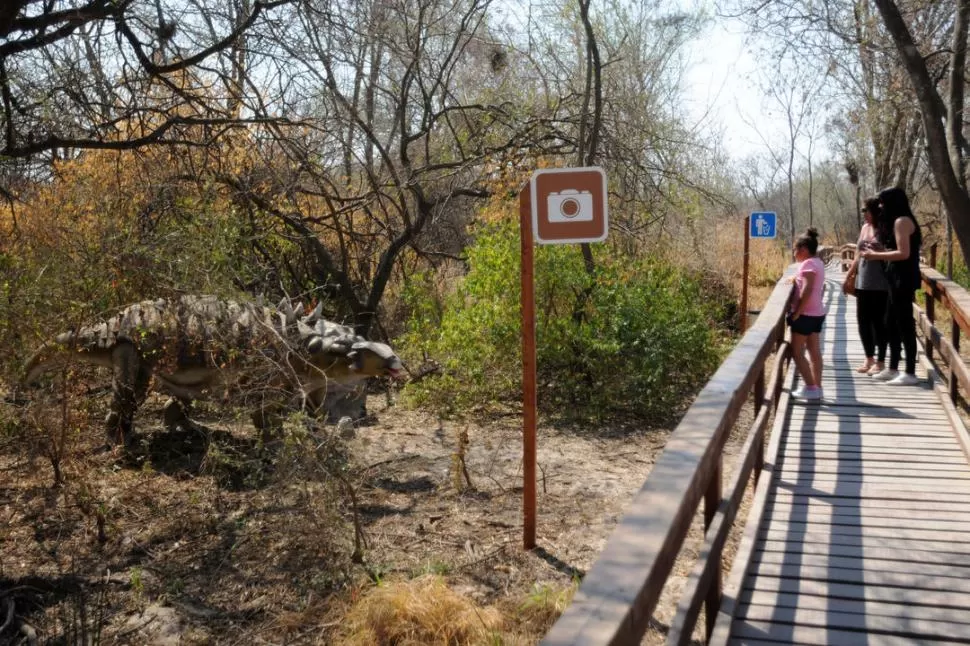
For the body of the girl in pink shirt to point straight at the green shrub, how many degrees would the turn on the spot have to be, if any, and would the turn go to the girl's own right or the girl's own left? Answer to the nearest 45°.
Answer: approximately 45° to the girl's own right

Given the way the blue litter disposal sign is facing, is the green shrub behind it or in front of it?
in front

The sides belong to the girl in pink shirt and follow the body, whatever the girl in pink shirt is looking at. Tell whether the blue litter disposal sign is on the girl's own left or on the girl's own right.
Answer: on the girl's own right

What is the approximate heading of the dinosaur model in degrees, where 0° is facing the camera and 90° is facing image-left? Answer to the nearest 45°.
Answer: approximately 270°

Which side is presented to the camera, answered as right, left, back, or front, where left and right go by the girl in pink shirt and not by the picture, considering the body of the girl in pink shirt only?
left

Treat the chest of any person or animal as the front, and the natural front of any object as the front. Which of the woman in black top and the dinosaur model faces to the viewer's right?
the dinosaur model

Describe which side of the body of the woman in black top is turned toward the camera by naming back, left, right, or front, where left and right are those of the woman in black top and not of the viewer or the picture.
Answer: left

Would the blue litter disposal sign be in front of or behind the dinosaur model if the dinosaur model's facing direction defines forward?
in front

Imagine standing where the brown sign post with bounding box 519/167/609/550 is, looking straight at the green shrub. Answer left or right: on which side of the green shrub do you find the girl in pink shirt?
right

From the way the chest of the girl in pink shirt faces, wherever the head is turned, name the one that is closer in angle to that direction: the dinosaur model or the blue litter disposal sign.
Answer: the dinosaur model
